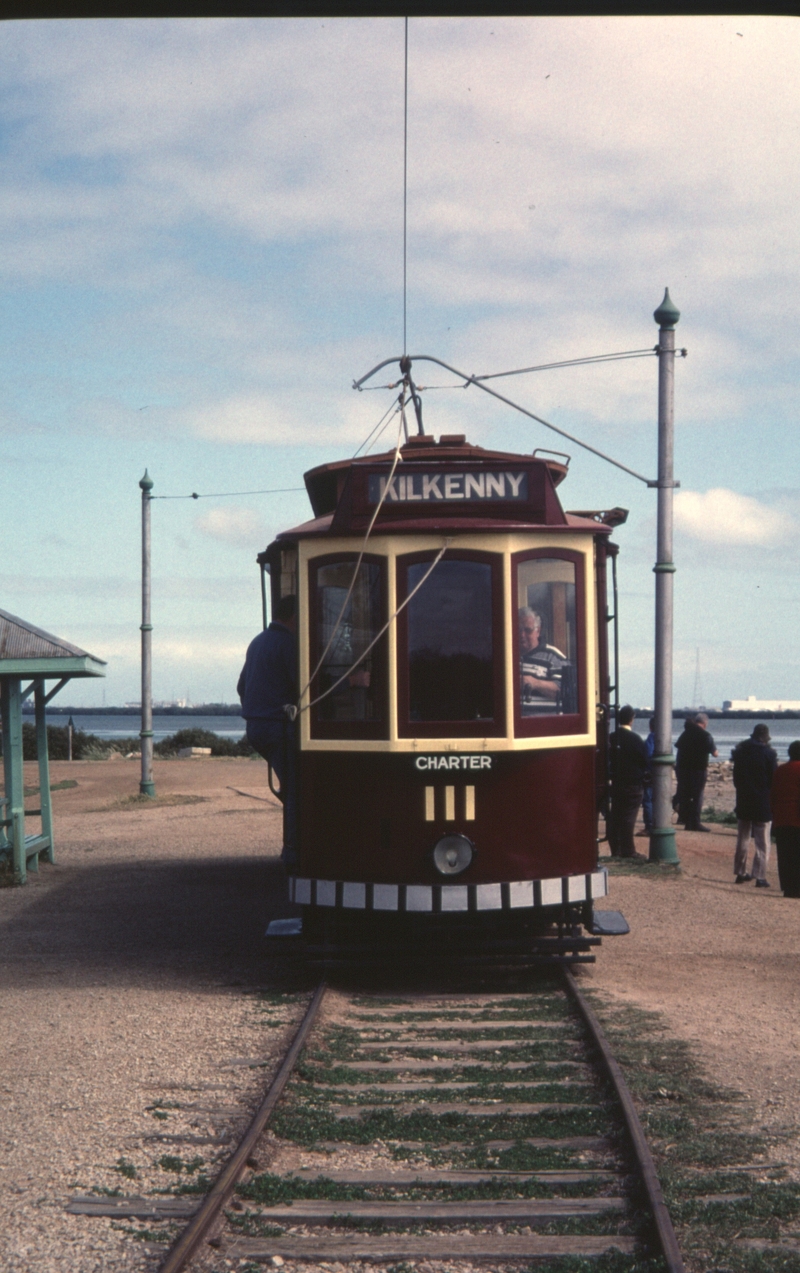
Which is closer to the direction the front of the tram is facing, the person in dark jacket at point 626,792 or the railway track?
the railway track

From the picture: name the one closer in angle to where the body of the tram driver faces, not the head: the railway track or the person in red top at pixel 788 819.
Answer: the railway track

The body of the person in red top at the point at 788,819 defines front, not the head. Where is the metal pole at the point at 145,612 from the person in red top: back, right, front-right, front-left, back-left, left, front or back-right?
front-left

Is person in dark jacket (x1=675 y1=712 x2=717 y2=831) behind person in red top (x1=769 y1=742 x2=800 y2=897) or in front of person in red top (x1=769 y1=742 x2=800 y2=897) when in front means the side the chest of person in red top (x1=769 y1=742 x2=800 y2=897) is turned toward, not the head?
in front

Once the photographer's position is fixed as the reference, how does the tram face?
facing the viewer

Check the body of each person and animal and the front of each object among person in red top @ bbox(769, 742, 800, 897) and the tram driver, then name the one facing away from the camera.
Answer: the person in red top

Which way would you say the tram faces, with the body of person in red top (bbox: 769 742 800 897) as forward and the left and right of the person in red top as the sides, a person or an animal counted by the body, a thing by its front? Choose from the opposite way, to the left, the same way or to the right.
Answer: the opposite way

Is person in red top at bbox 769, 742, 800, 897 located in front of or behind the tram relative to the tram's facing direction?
behind

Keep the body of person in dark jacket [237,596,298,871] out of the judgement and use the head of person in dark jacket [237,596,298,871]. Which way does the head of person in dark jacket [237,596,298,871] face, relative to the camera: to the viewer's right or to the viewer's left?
to the viewer's right

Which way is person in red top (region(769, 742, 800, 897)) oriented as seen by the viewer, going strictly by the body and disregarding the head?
away from the camera

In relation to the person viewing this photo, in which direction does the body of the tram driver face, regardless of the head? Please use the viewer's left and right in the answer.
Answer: facing the viewer and to the left of the viewer

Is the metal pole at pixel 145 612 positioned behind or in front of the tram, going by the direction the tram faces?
behind

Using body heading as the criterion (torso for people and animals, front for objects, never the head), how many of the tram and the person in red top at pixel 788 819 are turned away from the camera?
1
